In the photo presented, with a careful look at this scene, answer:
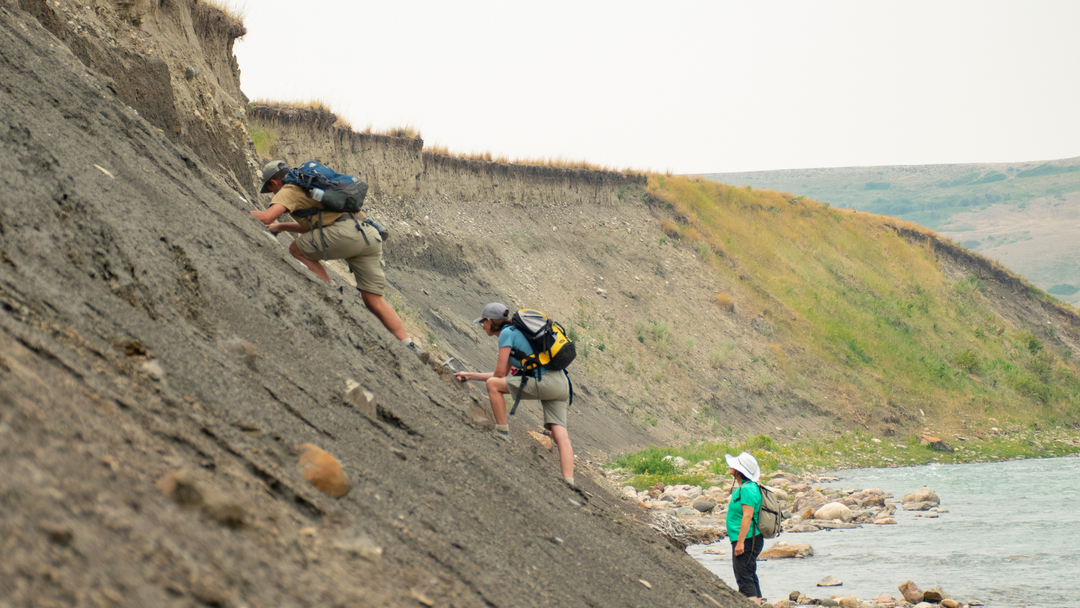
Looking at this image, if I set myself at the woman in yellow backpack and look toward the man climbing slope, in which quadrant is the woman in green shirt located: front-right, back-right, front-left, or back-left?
back-right

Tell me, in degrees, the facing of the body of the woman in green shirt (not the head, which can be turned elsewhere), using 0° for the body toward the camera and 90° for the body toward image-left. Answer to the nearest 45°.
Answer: approximately 90°

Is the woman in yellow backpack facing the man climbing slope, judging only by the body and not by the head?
yes

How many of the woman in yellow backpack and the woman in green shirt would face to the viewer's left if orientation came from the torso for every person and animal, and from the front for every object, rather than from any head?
2

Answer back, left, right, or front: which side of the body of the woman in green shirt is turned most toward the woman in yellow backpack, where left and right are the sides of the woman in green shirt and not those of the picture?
front

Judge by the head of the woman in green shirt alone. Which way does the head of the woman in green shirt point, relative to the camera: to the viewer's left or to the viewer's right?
to the viewer's left

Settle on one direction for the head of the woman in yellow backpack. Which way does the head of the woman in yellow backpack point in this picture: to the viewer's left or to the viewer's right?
to the viewer's left

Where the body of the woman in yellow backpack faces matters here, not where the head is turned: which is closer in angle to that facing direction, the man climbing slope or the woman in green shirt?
the man climbing slope

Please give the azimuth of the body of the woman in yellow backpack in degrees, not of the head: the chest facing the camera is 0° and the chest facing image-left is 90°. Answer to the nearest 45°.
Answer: approximately 90°

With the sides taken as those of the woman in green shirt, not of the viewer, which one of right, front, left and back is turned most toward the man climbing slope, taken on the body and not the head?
front
